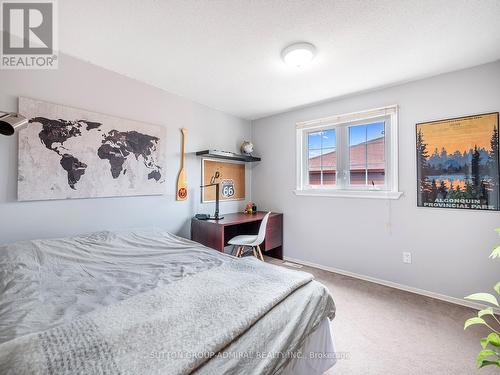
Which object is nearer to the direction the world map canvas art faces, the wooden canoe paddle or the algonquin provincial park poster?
the algonquin provincial park poster

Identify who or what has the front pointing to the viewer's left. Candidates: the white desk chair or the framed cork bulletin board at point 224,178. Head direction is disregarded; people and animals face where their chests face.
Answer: the white desk chair

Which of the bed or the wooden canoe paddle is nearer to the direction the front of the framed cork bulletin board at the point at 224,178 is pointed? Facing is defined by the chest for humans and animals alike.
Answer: the bed

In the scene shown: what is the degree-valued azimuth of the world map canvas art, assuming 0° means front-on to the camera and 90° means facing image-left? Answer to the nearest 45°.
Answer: approximately 315°

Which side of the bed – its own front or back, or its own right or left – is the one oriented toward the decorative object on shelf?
left

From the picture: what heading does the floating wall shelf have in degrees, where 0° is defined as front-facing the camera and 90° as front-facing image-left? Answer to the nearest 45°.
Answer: approximately 315°

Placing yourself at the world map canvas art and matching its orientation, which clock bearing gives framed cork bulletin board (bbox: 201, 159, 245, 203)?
The framed cork bulletin board is roughly at 10 o'clock from the world map canvas art.

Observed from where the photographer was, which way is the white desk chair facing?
facing to the left of the viewer

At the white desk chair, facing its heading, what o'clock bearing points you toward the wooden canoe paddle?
The wooden canoe paddle is roughly at 12 o'clock from the white desk chair.
